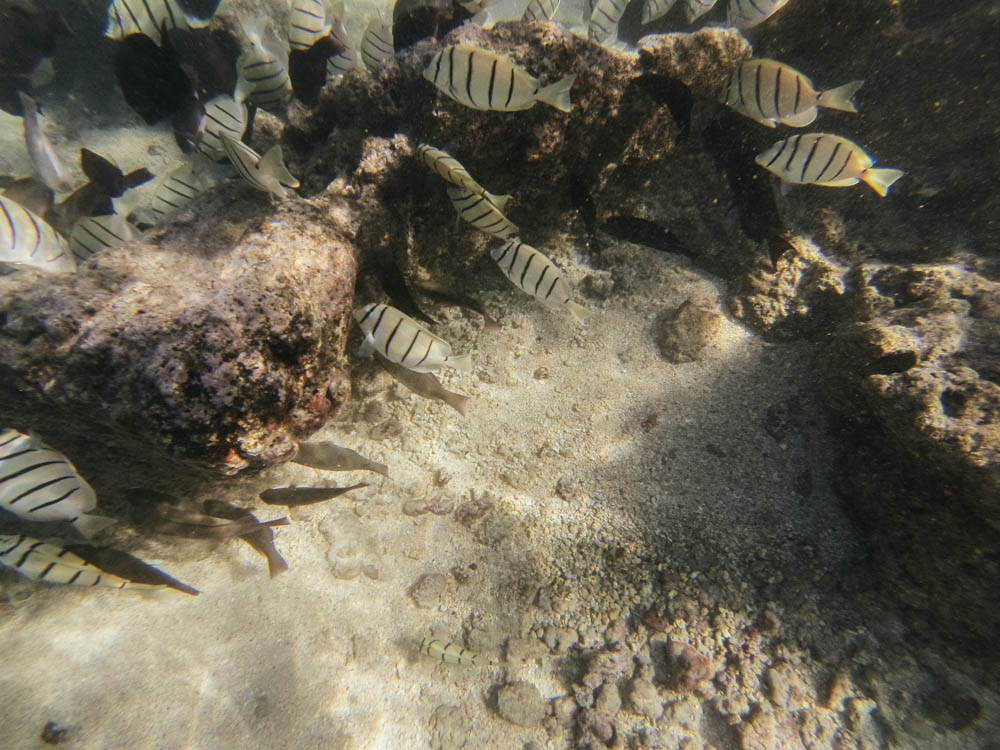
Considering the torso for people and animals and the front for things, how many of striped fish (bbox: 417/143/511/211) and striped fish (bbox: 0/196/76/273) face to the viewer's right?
1

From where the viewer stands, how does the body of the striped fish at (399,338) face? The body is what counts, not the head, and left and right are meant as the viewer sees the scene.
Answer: facing to the left of the viewer

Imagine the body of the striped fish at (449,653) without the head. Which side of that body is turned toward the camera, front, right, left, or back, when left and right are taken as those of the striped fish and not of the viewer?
left

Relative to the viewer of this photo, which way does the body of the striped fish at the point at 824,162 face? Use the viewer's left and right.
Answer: facing to the left of the viewer

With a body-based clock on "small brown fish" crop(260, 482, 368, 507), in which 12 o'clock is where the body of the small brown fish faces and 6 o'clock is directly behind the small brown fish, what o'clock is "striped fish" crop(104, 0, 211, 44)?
The striped fish is roughly at 1 o'clock from the small brown fish.
